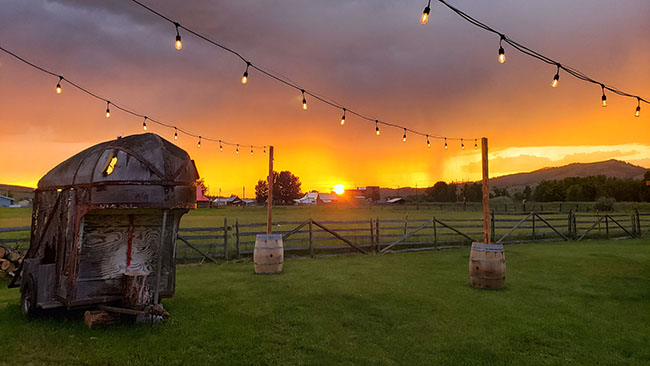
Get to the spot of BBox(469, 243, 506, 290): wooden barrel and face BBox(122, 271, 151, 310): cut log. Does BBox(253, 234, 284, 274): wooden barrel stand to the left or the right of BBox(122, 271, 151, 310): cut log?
right

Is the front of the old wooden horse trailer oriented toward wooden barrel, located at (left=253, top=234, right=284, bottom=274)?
no
